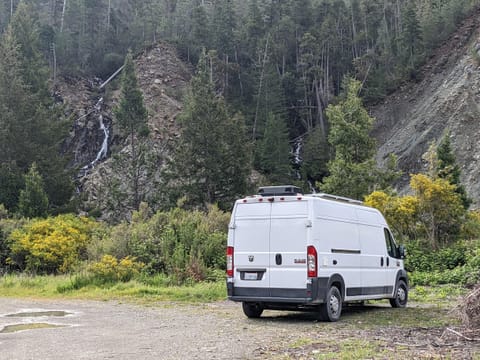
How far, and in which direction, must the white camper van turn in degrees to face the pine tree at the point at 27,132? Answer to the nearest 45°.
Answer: approximately 90° to its left

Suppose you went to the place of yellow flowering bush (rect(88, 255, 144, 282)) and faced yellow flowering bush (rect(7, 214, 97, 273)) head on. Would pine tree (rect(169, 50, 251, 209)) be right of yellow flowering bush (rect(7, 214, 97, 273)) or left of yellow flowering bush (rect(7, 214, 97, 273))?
right

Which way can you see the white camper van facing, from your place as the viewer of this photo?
facing away from the viewer and to the right of the viewer

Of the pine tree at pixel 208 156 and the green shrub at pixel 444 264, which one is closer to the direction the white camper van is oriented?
the green shrub

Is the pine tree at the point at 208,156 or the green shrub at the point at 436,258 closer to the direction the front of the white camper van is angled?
the green shrub

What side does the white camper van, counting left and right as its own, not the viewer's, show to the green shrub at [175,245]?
left

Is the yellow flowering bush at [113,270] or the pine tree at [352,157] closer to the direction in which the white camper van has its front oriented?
the pine tree

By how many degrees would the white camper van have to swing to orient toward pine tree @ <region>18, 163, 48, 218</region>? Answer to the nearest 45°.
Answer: approximately 90° to its left

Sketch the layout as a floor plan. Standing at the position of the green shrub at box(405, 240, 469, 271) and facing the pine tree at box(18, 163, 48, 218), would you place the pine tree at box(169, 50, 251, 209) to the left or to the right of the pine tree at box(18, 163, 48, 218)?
right

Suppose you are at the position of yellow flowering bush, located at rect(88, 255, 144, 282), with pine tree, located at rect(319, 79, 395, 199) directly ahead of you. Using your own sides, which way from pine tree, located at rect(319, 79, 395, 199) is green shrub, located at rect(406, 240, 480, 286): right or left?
right

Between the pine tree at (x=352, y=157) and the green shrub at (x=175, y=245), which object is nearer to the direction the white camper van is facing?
the pine tree
